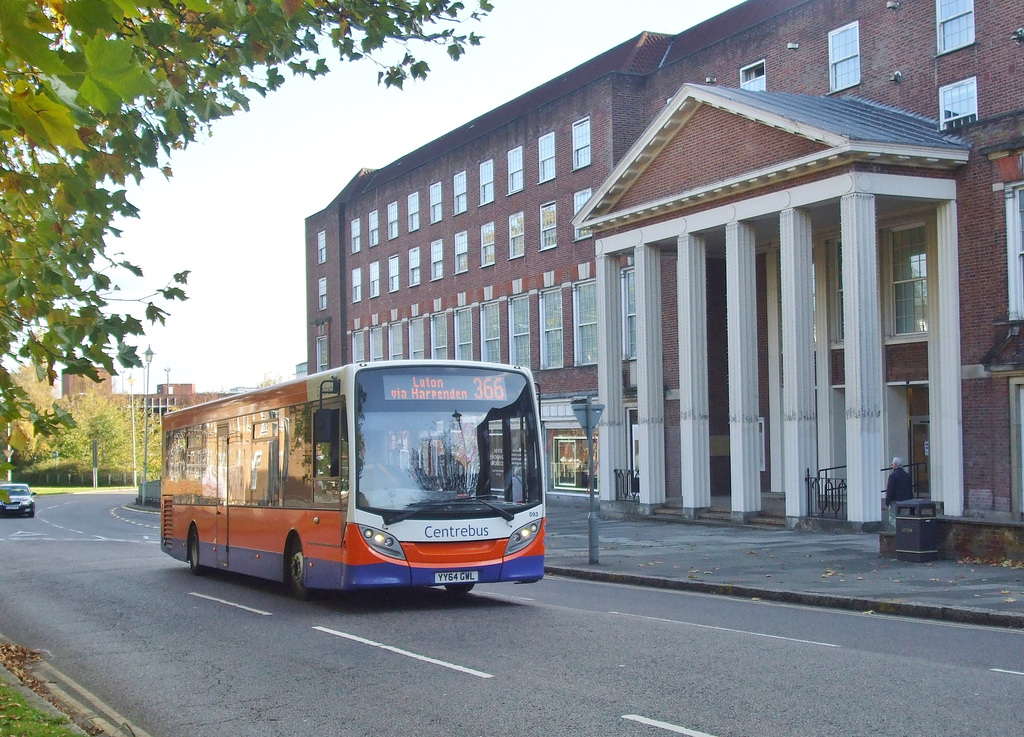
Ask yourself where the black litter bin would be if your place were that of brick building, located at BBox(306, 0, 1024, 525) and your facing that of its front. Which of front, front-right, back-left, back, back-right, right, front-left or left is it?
front-left

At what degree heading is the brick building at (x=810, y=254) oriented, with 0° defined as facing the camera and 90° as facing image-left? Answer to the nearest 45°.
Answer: approximately 45°

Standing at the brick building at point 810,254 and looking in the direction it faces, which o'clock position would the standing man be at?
The standing man is roughly at 10 o'clock from the brick building.

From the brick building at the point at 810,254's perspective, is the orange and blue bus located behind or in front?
in front

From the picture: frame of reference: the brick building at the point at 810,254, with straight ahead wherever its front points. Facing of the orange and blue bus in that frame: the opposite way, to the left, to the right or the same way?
to the left

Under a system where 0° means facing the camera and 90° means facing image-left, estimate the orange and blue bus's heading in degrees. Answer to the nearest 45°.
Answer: approximately 315°

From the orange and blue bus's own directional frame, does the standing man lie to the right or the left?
on its left

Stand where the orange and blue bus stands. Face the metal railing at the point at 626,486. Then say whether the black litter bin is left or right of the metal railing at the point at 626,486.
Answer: right
